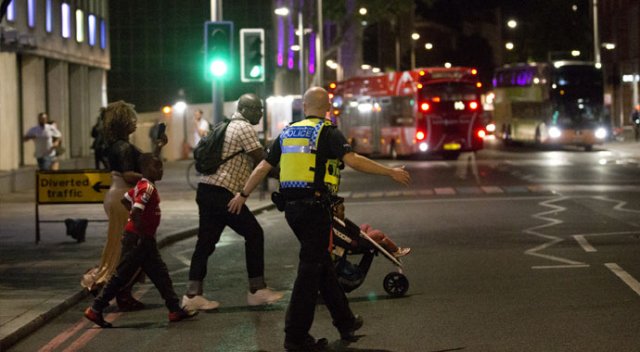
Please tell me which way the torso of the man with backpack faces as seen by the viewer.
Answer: to the viewer's right

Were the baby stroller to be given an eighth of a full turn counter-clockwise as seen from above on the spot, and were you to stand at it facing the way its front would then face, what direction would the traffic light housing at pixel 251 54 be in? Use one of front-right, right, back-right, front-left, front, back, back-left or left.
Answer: front-left

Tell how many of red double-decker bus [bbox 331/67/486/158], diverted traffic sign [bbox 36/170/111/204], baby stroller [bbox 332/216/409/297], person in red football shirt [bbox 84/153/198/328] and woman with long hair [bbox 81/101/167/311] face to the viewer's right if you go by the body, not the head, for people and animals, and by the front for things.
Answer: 3

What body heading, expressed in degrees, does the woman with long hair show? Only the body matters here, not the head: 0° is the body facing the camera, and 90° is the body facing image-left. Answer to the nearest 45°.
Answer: approximately 270°

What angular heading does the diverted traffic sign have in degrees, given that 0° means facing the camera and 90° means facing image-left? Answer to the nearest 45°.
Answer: approximately 0°

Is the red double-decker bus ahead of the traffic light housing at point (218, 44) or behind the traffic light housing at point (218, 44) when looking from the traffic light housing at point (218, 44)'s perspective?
behind

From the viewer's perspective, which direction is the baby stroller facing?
to the viewer's right

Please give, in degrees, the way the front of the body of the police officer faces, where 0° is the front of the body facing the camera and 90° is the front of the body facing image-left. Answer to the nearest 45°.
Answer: approximately 225°

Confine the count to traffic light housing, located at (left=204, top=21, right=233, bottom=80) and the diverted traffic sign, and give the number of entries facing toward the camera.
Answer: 2
